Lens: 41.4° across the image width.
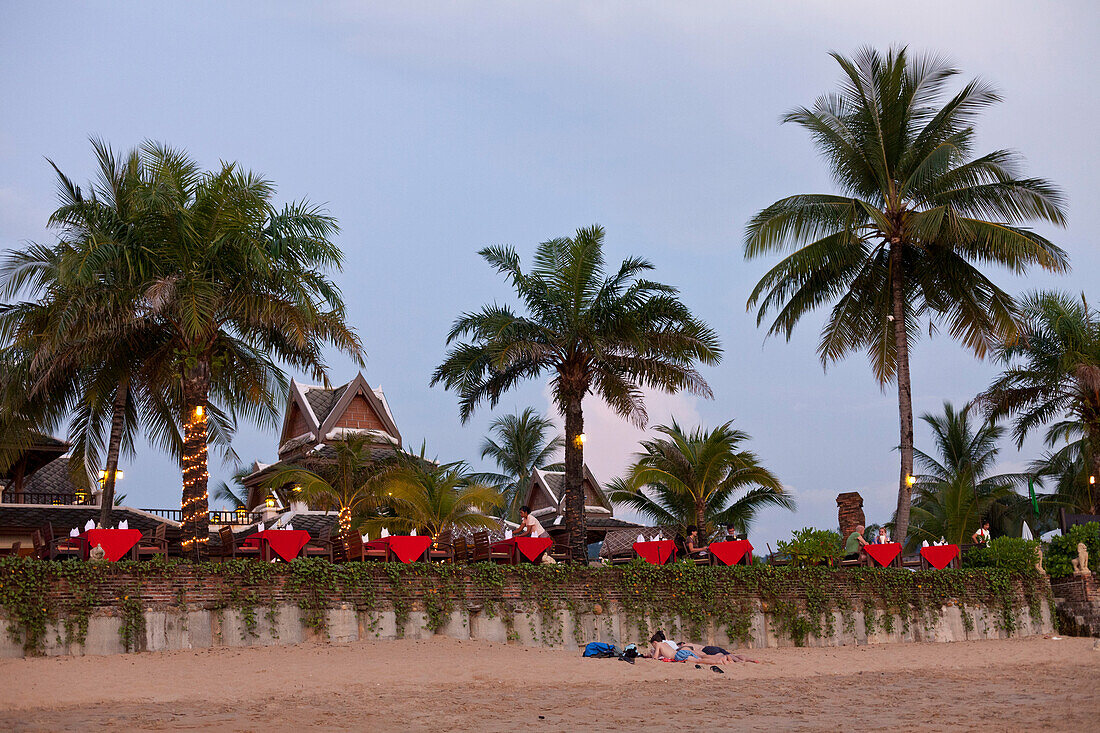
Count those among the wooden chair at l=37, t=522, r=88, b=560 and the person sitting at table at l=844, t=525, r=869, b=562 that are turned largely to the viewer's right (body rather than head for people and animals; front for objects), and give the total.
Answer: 2

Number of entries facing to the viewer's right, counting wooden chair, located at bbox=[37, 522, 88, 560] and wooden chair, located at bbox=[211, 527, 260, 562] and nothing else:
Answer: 2

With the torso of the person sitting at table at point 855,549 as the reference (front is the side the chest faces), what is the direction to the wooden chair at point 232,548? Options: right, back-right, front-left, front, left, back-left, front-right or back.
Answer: back-right

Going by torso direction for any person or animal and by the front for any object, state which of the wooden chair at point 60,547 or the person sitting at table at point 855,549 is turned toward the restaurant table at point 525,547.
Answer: the wooden chair

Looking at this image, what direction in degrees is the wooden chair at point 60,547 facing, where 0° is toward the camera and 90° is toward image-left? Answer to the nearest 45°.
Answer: approximately 270°

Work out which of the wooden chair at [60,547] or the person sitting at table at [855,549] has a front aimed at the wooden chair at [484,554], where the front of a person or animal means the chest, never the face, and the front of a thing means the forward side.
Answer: the wooden chair at [60,547]

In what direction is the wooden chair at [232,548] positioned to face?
to the viewer's right

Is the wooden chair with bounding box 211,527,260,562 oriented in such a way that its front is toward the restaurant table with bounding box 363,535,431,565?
yes

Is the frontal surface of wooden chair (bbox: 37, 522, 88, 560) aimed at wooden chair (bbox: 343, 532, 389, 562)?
yes

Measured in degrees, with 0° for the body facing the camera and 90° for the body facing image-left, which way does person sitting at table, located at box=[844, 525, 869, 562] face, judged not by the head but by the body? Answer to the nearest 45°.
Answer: approximately 270°
